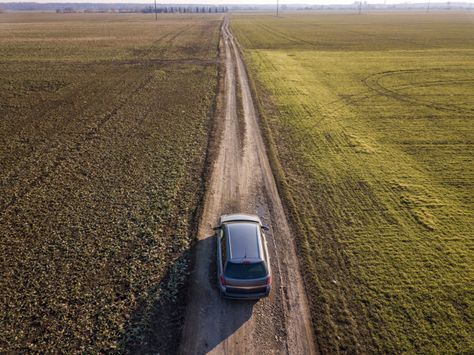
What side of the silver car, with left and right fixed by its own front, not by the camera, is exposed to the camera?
back
